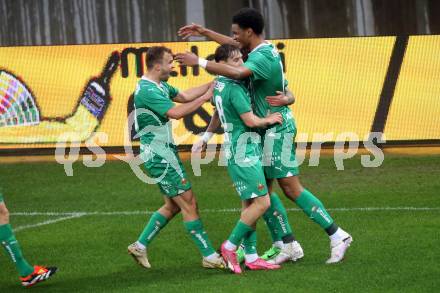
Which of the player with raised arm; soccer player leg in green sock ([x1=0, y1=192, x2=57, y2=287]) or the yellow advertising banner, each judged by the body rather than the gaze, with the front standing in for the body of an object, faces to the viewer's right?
the soccer player leg in green sock

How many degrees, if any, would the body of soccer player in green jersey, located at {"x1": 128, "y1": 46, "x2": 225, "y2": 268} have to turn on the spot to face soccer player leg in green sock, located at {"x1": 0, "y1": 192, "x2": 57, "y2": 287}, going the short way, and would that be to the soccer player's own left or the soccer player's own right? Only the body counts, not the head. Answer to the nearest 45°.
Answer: approximately 180°

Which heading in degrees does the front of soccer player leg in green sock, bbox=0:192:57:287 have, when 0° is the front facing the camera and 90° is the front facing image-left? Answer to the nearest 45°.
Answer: approximately 270°

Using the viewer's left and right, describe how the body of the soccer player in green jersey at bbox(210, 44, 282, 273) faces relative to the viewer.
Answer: facing to the right of the viewer

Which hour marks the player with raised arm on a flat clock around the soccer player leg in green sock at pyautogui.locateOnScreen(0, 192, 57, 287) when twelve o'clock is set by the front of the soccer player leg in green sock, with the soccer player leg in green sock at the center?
The player with raised arm is roughly at 12 o'clock from the soccer player leg in green sock.

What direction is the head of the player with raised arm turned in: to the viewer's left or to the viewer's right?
to the viewer's left

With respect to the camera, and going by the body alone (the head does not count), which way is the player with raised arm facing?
to the viewer's left
